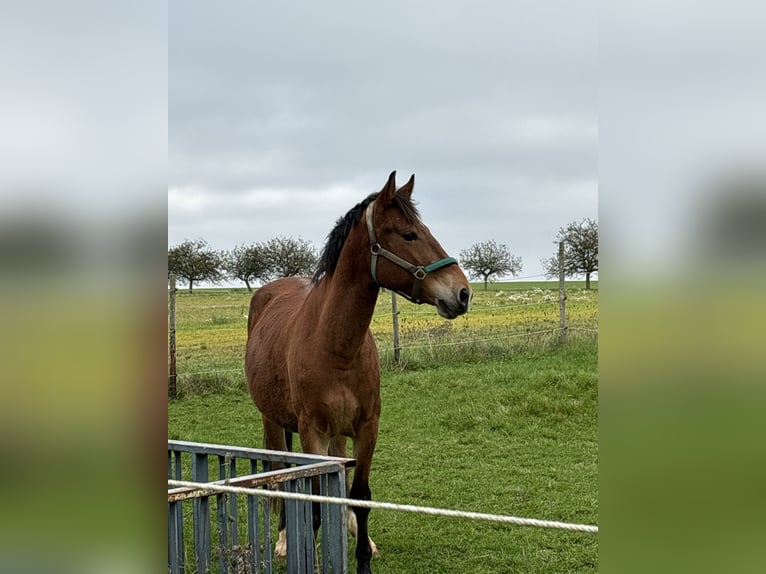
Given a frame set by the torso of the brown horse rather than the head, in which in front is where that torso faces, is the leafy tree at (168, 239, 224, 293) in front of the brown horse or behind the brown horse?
behind

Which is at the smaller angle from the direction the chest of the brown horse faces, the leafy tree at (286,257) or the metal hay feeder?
the metal hay feeder

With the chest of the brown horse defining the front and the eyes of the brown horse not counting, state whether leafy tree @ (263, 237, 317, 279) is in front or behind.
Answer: behind

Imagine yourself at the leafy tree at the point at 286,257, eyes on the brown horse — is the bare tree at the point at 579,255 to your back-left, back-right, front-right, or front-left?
front-left

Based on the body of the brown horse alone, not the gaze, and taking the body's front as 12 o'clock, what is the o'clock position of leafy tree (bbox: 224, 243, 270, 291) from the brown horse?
The leafy tree is roughly at 7 o'clock from the brown horse.

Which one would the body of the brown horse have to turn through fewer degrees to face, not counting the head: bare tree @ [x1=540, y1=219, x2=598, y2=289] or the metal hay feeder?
the metal hay feeder

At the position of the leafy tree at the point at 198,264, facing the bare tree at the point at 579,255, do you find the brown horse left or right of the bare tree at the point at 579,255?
right

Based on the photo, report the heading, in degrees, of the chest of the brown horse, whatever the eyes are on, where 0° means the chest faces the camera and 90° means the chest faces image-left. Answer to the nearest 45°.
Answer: approximately 315°

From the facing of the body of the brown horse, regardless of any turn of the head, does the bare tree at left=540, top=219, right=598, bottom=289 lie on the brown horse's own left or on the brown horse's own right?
on the brown horse's own left

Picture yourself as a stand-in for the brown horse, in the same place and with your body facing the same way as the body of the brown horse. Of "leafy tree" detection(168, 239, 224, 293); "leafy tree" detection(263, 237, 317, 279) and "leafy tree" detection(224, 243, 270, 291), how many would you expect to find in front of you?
0
